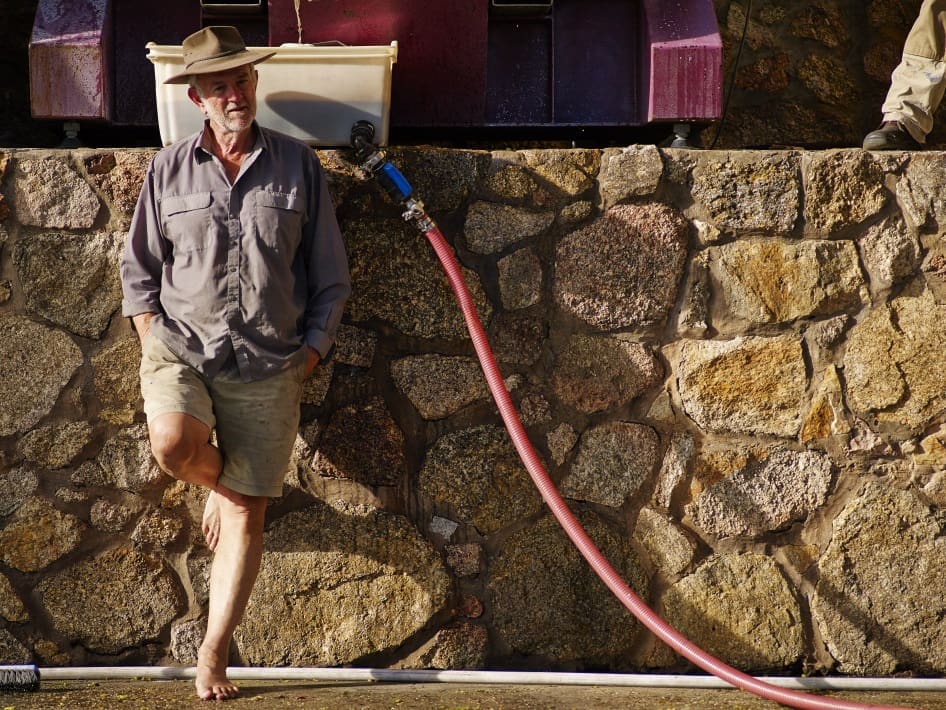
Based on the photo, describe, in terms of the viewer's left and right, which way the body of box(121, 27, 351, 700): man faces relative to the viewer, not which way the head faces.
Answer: facing the viewer

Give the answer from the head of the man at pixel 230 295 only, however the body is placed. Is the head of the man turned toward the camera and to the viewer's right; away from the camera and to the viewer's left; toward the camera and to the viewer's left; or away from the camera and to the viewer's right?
toward the camera and to the viewer's right

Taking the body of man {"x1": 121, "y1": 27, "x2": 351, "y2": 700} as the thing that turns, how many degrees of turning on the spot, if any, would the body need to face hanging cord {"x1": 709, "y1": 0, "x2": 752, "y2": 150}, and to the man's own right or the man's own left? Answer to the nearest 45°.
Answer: approximately 135° to the man's own left
